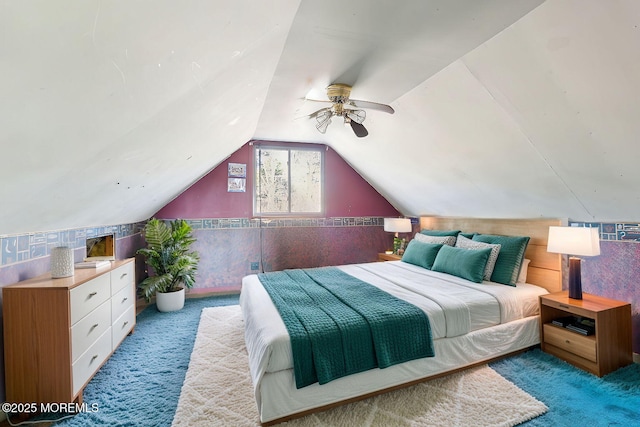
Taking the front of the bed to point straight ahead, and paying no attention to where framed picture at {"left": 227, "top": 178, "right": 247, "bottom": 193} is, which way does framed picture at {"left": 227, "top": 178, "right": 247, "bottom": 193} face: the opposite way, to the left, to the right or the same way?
to the left

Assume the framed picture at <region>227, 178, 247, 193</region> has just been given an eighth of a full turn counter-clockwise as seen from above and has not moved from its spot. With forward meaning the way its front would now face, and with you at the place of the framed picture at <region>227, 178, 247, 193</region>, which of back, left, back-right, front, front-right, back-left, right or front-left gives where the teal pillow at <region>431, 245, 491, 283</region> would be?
front

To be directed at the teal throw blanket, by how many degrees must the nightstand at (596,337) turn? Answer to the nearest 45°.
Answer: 0° — it already faces it

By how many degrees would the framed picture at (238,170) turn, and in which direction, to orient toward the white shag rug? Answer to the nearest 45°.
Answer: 0° — it already faces it

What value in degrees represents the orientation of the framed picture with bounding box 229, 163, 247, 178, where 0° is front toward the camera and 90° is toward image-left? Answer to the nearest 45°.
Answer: approximately 0°

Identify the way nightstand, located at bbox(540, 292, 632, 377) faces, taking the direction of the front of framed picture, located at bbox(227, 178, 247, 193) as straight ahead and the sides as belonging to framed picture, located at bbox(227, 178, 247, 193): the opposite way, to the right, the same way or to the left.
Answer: to the right

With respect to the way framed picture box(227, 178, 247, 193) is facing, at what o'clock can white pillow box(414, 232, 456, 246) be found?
The white pillow is roughly at 10 o'clock from the framed picture.

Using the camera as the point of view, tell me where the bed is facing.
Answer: facing the viewer and to the left of the viewer

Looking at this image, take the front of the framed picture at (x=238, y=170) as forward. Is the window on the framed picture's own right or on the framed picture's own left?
on the framed picture's own left

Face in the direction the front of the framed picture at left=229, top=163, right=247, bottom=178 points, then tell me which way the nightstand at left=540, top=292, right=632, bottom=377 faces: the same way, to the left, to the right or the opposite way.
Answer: to the right

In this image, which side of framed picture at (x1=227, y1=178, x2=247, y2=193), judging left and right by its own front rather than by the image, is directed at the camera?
front

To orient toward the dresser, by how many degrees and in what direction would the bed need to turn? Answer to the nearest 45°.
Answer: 0° — it already faces it

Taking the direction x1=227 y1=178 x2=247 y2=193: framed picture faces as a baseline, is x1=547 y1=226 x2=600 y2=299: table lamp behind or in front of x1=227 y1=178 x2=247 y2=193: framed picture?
in front
